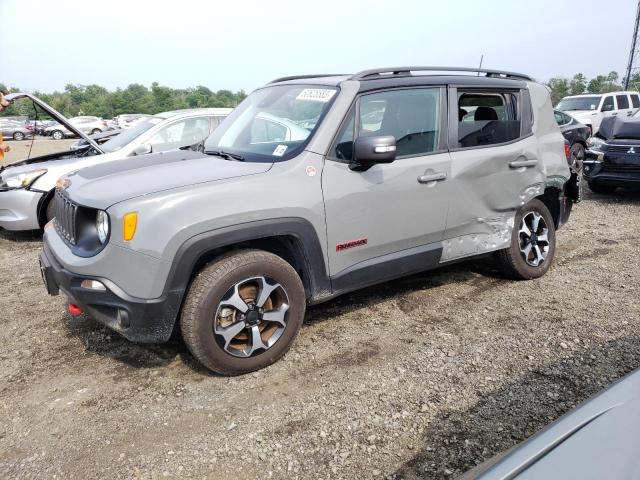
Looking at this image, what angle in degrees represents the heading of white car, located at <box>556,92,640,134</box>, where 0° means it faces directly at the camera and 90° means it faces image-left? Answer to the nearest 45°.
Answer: approximately 45°

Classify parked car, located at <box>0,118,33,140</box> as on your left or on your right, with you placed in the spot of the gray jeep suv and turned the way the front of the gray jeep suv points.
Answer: on your right

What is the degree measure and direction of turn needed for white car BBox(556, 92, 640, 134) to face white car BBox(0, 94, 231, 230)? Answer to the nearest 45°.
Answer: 0° — it already faces it

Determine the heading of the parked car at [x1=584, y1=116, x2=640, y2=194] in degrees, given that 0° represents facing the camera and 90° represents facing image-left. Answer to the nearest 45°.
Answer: approximately 0°

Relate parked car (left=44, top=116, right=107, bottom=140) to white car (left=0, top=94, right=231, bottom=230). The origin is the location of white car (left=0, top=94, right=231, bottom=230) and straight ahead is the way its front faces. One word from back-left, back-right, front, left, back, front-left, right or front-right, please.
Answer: back-right

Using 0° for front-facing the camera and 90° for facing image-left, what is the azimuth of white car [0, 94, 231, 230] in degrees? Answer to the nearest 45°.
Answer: approximately 45°

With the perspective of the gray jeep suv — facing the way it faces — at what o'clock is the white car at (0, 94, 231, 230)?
The white car is roughly at 3 o'clock from the gray jeep suv.

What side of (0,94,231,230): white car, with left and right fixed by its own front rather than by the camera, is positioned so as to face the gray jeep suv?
left

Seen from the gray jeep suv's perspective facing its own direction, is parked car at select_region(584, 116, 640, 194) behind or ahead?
behind

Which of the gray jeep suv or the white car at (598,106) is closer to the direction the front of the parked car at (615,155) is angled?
the gray jeep suv
